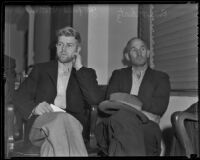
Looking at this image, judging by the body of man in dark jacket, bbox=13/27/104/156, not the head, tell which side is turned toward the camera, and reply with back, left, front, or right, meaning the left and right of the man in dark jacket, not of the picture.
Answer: front

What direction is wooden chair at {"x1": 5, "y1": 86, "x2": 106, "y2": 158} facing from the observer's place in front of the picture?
facing the viewer

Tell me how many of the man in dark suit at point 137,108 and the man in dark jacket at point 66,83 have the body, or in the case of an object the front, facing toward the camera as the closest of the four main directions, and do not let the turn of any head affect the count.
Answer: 2

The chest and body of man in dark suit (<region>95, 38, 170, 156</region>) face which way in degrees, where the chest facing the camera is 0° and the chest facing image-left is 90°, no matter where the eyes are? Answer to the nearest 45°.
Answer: approximately 0°

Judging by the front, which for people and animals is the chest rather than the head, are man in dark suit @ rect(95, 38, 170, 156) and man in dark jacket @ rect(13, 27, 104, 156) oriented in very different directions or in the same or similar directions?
same or similar directions

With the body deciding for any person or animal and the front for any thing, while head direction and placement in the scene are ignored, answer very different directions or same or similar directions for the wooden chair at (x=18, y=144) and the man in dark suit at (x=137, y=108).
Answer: same or similar directions

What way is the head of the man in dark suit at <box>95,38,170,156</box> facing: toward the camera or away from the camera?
toward the camera
